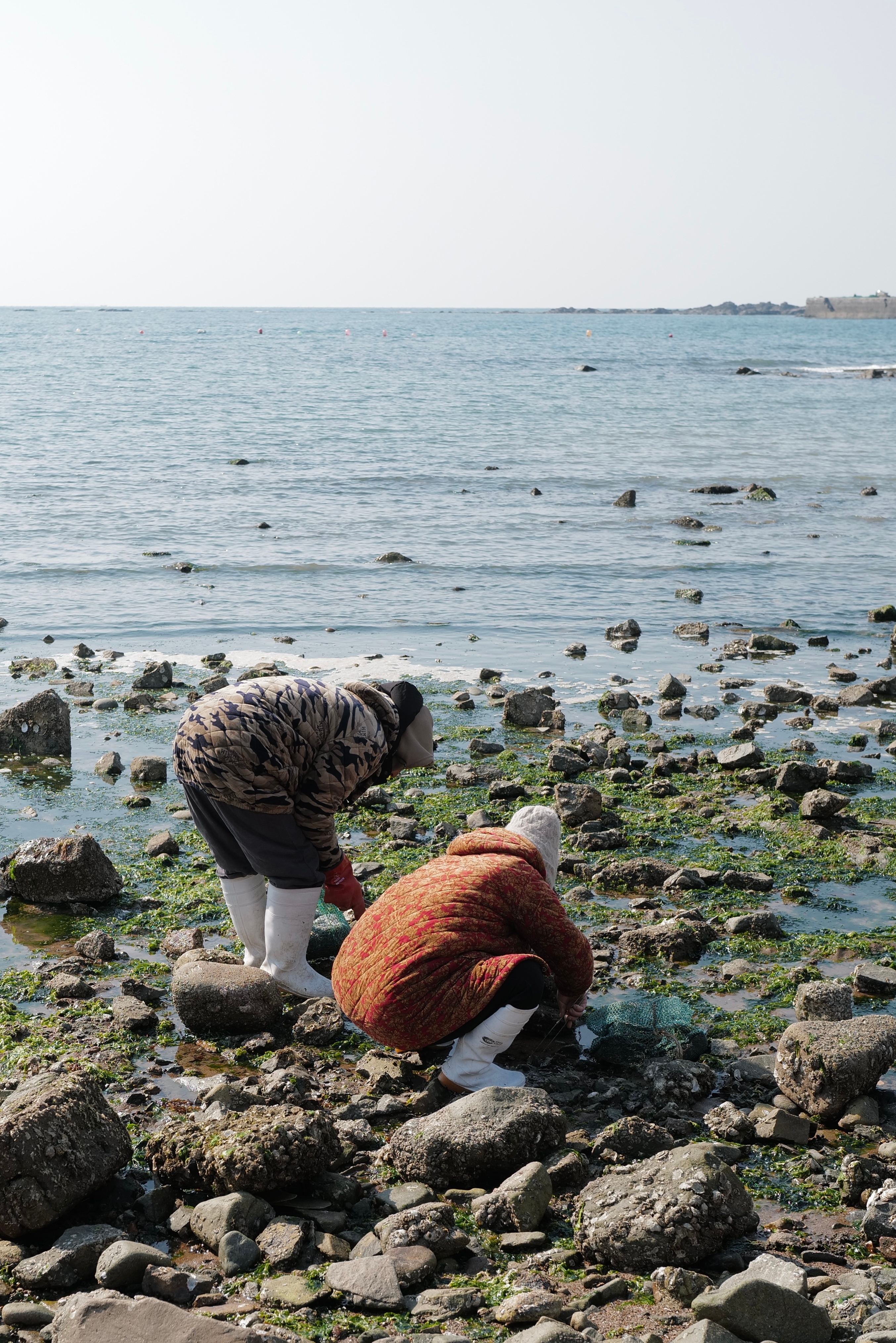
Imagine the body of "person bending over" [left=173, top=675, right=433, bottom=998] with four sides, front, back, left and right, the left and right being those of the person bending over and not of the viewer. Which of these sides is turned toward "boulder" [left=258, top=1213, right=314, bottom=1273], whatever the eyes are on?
right

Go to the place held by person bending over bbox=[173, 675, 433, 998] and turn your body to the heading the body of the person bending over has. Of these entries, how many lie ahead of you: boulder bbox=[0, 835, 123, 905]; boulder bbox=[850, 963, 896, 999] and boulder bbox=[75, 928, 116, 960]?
1

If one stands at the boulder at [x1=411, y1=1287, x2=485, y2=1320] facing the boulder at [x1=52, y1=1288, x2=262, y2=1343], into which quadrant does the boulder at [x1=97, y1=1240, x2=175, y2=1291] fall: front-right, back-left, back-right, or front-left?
front-right

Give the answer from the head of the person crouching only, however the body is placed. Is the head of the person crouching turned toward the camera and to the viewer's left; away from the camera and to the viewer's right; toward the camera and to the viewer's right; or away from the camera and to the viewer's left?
away from the camera and to the viewer's right

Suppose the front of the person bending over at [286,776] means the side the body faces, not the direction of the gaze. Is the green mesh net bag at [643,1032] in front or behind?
in front

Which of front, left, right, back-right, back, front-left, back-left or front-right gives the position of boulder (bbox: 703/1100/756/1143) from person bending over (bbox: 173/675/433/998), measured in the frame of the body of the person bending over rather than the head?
front-right

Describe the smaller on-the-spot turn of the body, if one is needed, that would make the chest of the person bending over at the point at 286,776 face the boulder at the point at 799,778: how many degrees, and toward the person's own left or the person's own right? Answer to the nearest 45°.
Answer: approximately 45° to the person's own left

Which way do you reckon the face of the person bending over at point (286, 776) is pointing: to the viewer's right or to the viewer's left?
to the viewer's right

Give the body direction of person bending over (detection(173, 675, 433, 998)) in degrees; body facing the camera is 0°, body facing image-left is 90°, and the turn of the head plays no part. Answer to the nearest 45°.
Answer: approximately 270°

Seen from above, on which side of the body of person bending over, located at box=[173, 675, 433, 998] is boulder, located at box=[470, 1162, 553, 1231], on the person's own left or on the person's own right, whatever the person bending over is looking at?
on the person's own right

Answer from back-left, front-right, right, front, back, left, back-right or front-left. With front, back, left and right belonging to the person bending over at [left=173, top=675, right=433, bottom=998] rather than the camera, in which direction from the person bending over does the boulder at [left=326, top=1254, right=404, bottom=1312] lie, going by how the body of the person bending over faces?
right

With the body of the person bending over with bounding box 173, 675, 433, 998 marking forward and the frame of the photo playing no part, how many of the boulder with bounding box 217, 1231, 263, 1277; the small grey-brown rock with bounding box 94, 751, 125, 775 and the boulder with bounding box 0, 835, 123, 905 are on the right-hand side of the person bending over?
1

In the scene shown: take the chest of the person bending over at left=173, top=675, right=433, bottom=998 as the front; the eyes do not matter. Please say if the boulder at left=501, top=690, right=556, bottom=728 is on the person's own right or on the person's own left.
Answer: on the person's own left

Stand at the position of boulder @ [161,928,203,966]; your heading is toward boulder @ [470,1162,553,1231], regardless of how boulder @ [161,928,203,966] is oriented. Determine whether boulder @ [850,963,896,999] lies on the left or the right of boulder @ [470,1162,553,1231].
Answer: left

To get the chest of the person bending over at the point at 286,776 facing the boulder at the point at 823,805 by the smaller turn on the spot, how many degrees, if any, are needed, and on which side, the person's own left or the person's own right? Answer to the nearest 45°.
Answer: approximately 45° to the person's own left

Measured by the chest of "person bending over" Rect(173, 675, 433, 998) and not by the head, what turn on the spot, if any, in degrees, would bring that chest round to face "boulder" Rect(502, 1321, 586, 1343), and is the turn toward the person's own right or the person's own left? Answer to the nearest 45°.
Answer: approximately 90° to the person's own right
